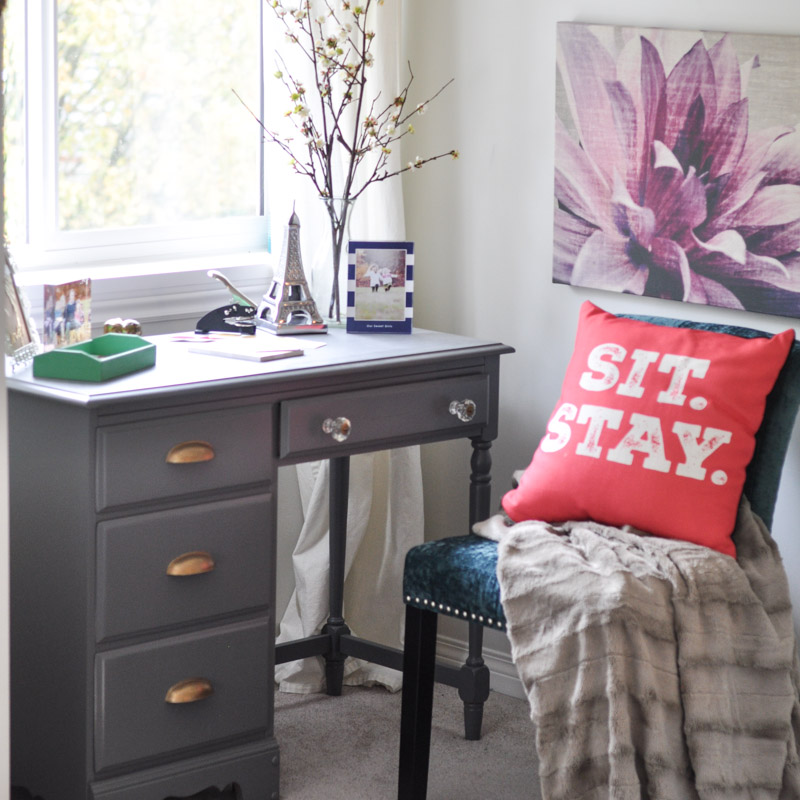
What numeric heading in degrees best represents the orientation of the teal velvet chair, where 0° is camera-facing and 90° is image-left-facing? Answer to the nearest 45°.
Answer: approximately 45°

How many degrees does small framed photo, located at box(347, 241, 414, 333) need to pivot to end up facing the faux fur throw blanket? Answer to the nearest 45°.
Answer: approximately 45° to its left

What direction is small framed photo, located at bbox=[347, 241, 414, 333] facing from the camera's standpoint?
toward the camera

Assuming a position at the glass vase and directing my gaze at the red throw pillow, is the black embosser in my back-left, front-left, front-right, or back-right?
back-right

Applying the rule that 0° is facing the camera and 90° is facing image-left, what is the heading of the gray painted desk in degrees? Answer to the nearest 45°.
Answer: approximately 315°

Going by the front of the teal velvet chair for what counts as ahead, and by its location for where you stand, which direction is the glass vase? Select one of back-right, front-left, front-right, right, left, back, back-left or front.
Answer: right

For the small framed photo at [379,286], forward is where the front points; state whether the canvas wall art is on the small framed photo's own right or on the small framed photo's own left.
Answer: on the small framed photo's own left

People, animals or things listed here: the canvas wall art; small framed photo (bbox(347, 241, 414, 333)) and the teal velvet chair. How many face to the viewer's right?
0

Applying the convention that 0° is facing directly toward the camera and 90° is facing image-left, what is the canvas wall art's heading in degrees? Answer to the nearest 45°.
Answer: approximately 45°

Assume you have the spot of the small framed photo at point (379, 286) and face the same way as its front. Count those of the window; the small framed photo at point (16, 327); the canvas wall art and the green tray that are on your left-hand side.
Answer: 1
